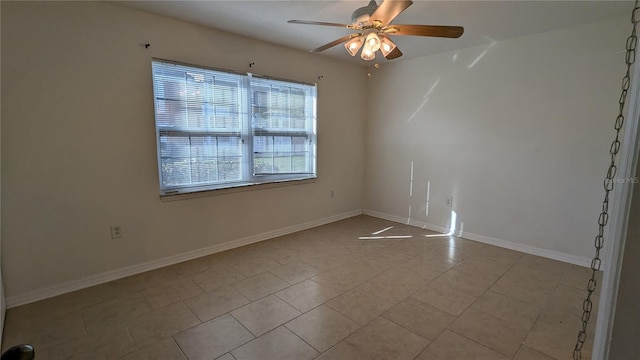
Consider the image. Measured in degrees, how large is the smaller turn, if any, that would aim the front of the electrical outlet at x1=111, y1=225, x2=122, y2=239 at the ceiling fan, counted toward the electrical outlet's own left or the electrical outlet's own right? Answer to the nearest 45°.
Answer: approximately 45° to the electrical outlet's own left

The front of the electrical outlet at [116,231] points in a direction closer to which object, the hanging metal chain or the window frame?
the hanging metal chain

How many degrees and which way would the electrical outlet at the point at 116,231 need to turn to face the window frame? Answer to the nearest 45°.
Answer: approximately 90° to its left

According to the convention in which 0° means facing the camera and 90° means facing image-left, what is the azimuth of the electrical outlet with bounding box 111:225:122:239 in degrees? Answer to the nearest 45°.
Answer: approximately 0°

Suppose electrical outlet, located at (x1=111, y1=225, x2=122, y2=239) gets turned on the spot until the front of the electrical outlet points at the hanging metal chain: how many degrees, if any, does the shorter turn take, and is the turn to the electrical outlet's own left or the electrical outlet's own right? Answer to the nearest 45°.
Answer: approximately 45° to the electrical outlet's own left

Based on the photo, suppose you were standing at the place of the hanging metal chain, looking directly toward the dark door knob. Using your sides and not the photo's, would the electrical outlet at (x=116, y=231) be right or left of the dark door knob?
right

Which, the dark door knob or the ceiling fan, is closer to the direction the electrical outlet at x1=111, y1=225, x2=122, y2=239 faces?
the dark door knob

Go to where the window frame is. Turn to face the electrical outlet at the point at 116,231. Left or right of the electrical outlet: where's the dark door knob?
left
